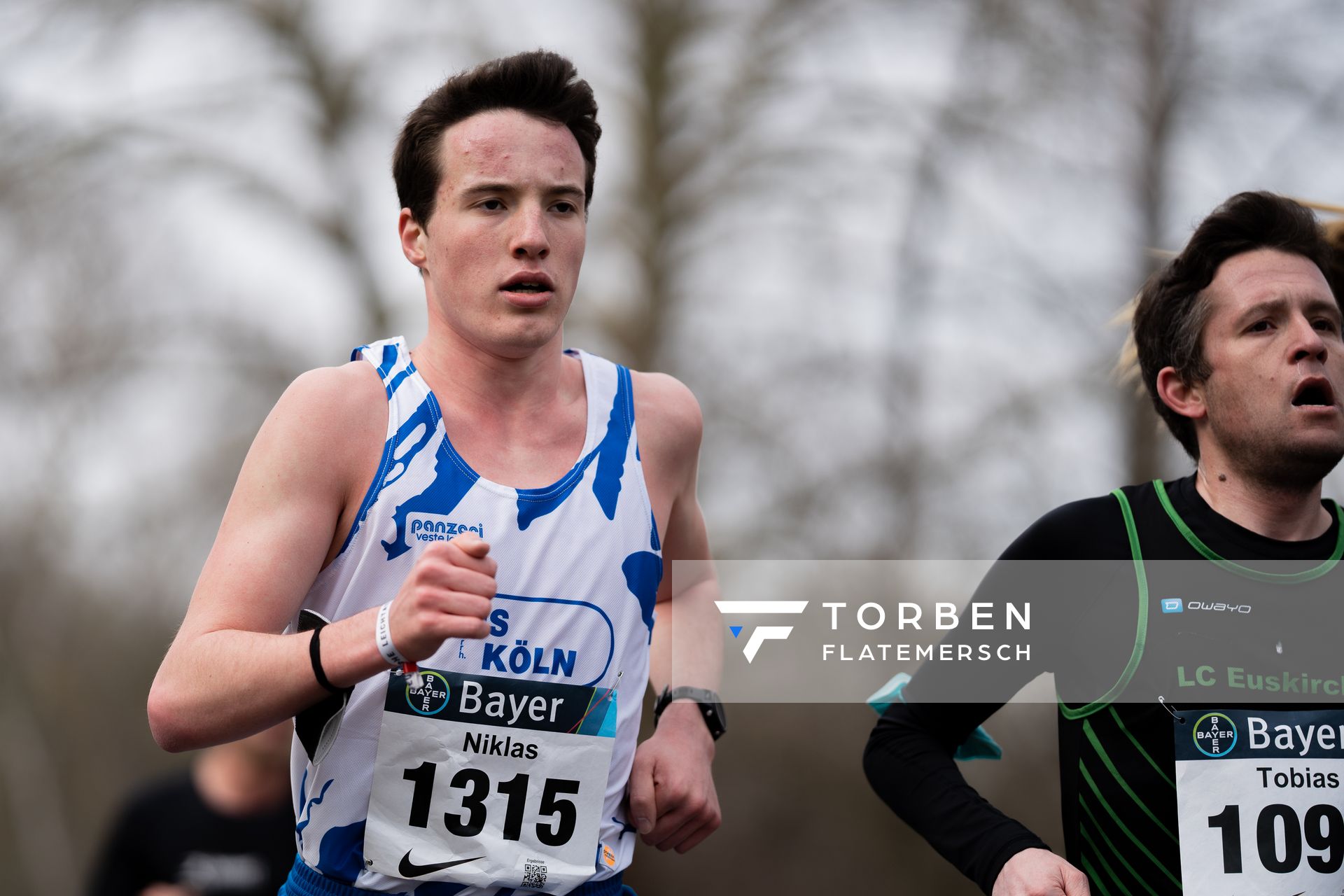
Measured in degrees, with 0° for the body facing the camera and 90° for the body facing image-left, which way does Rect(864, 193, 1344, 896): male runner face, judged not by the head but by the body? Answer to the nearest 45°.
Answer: approximately 315°

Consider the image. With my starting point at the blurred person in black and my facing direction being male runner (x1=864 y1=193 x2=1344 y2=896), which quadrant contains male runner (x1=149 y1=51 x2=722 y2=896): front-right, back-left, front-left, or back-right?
front-right

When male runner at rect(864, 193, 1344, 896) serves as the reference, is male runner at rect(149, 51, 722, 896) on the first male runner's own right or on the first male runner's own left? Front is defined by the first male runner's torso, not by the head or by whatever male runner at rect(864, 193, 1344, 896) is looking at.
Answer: on the first male runner's own right

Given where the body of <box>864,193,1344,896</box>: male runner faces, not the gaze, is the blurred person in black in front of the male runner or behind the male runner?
behind

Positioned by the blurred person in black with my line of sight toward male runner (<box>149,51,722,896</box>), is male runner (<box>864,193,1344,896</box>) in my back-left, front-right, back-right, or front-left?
front-left
